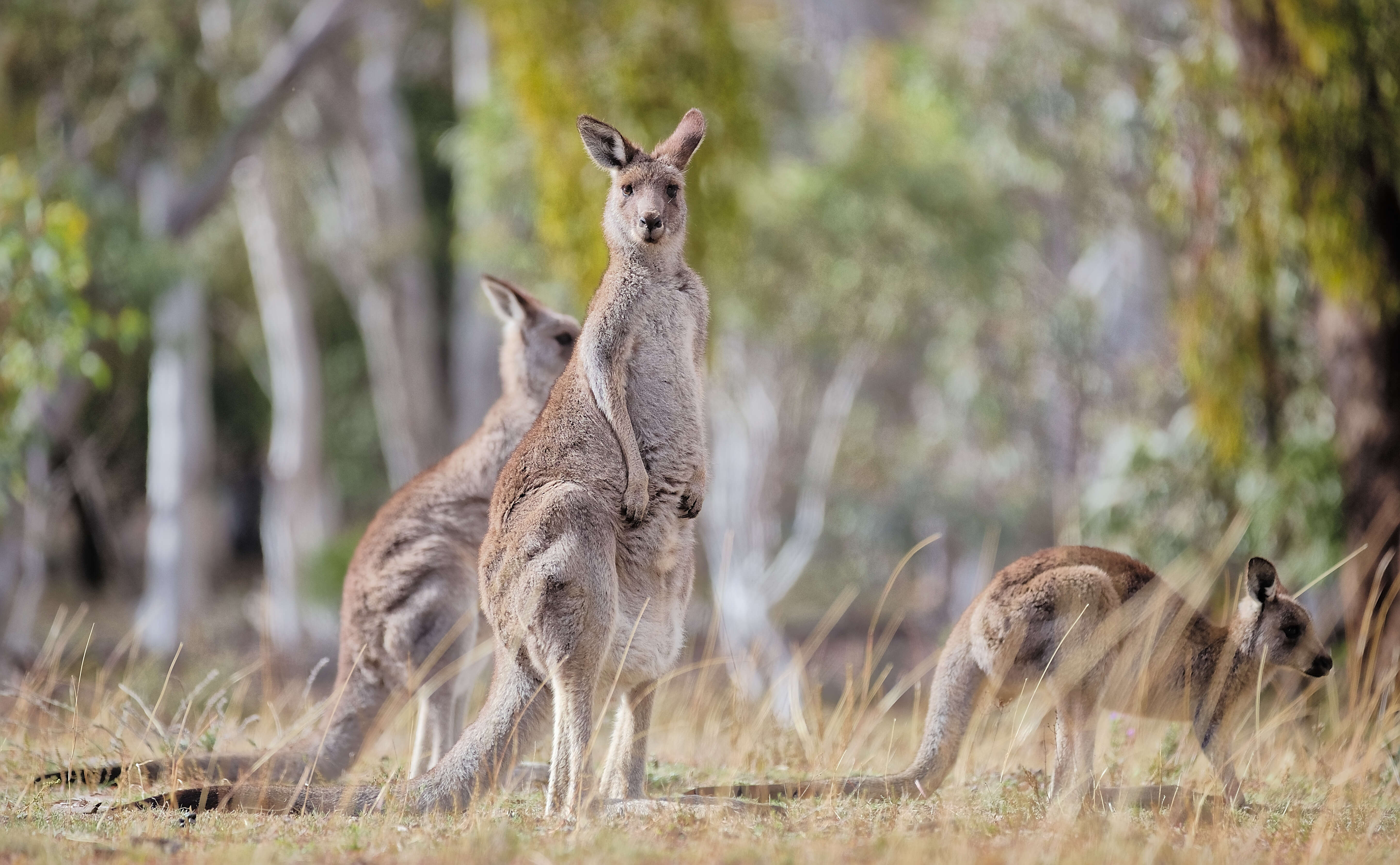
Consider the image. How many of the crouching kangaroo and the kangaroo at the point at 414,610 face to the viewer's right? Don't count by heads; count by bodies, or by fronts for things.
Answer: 2

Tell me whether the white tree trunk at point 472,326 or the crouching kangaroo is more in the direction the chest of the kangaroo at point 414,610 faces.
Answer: the crouching kangaroo

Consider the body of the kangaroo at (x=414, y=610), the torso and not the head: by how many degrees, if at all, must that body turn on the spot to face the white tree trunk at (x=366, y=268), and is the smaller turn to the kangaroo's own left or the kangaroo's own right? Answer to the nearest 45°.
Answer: approximately 90° to the kangaroo's own left

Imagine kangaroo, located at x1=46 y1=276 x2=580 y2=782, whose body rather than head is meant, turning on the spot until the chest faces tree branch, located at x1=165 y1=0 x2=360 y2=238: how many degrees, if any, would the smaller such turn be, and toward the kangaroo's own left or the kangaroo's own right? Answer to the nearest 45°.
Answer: approximately 90° to the kangaroo's own left

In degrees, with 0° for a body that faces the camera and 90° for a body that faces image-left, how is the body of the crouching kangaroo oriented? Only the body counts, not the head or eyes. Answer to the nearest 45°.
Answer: approximately 270°

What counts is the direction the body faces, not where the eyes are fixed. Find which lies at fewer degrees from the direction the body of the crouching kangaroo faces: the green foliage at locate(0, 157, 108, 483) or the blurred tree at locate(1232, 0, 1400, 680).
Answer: the blurred tree

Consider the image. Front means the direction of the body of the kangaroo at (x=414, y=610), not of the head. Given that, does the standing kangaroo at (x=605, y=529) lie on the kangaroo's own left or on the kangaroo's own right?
on the kangaroo's own right

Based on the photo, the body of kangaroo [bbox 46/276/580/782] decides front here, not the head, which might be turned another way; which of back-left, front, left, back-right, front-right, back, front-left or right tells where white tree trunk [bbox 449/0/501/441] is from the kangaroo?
left

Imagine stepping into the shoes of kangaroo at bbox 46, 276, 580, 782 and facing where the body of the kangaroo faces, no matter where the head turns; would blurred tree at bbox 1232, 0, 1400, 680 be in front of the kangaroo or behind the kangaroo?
in front

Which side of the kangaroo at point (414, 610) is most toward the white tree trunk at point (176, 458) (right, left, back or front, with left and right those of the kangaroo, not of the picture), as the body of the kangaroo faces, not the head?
left

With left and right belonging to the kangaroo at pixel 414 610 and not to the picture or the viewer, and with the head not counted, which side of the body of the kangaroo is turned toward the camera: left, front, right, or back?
right

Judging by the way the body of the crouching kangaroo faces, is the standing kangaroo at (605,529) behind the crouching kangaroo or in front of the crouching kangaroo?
behind

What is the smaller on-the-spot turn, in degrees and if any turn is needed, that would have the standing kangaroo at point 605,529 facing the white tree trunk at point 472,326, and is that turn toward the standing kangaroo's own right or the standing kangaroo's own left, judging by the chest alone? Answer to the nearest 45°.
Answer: approximately 135° to the standing kangaroo's own left
